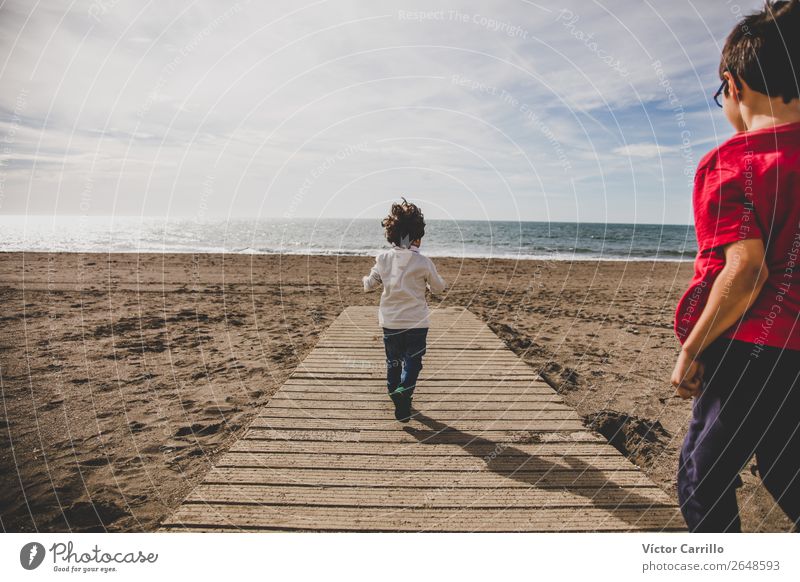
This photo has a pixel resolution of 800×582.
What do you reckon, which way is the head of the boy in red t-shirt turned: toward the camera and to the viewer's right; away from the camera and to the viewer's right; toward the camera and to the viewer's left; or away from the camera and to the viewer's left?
away from the camera and to the viewer's left

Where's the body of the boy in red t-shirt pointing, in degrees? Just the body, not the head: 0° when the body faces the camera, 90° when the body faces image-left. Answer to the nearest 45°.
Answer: approximately 135°
